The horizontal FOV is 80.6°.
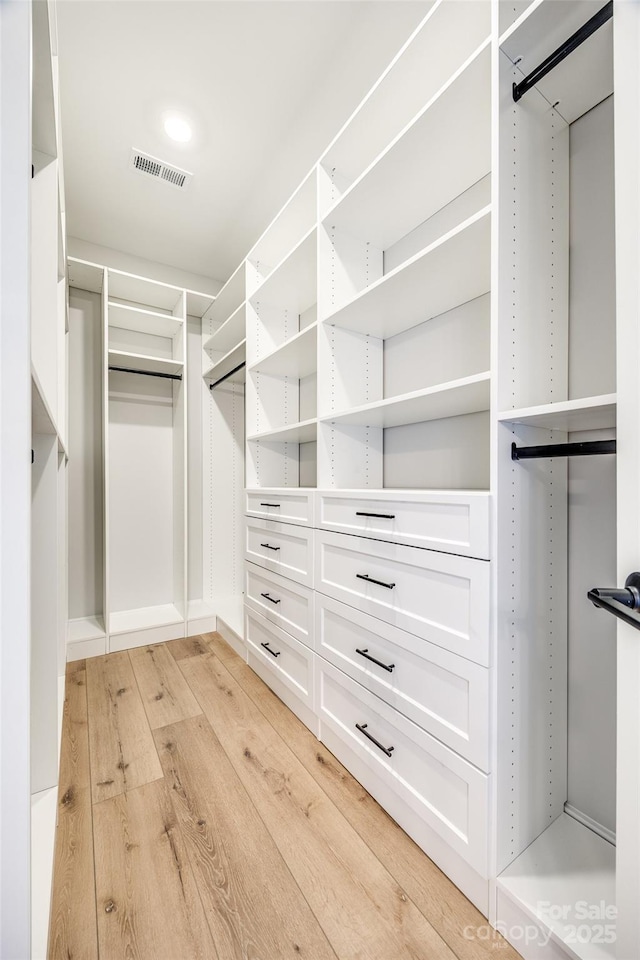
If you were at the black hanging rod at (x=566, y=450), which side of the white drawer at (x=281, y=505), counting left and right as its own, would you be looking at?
left

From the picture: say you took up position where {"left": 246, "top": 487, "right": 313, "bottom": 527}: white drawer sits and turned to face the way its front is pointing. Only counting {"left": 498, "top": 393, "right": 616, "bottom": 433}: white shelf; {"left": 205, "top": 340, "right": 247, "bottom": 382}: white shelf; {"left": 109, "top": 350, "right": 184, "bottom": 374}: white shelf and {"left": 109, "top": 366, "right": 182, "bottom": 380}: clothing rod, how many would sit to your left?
1

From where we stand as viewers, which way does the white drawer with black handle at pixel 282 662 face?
facing the viewer and to the left of the viewer

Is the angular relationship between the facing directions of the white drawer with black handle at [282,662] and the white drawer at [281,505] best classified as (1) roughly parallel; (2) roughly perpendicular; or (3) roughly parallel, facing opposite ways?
roughly parallel

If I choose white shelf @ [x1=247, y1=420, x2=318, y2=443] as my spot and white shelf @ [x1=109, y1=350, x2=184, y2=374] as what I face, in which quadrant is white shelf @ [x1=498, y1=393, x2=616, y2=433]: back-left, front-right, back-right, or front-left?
back-left

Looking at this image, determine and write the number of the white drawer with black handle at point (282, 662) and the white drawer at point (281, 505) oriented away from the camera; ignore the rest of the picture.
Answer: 0

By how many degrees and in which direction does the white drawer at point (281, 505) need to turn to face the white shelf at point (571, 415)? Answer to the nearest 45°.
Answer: approximately 90° to its left

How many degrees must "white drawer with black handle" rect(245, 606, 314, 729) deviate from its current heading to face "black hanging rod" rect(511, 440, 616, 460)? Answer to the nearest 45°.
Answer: approximately 90° to its left
